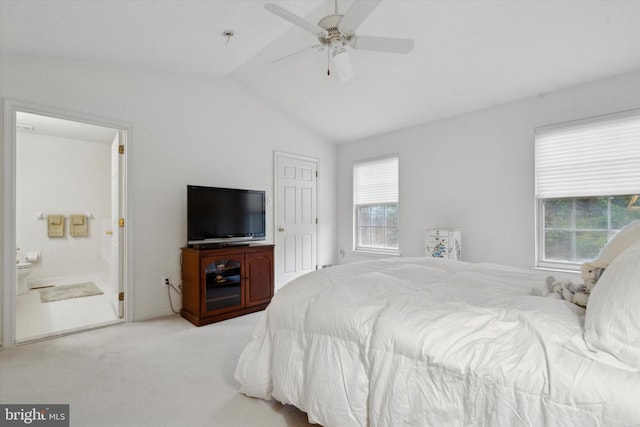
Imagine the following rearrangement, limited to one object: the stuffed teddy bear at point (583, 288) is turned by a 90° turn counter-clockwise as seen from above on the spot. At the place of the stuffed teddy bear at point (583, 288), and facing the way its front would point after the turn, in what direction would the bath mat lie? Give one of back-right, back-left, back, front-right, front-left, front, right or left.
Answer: right

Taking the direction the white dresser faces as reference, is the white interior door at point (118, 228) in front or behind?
in front

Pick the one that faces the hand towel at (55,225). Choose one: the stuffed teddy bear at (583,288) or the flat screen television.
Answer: the stuffed teddy bear

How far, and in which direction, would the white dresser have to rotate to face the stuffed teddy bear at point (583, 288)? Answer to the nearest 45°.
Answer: approximately 45° to its left

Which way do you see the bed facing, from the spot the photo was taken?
facing away from the viewer and to the left of the viewer

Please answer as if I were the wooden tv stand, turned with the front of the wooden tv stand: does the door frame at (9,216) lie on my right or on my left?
on my right

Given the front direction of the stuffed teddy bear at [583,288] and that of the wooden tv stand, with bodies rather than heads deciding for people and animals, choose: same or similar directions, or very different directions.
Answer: very different directions

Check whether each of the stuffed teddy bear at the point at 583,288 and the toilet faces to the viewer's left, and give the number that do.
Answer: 1

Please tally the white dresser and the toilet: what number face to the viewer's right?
1

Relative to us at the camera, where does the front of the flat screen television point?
facing the viewer and to the right of the viewer

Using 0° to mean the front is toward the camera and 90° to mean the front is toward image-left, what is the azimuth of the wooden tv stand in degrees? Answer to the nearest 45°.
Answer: approximately 315°

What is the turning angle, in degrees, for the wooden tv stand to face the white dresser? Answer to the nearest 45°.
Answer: approximately 45° to its left

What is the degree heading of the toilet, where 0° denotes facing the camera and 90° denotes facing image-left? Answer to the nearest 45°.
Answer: approximately 270°

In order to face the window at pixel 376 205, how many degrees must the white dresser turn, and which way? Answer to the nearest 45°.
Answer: approximately 90° to its right

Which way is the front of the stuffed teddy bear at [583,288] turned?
to the viewer's left
